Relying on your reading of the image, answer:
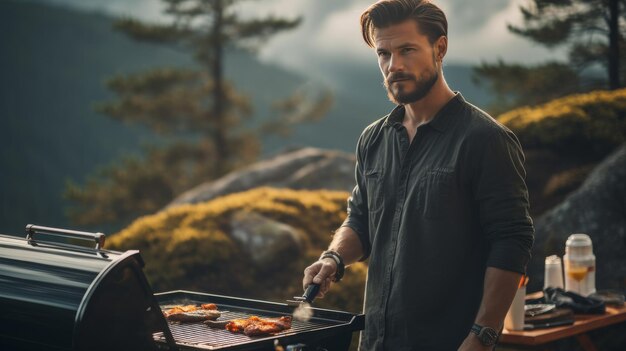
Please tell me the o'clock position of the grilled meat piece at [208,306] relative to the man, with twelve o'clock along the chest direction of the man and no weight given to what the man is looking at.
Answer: The grilled meat piece is roughly at 2 o'clock from the man.

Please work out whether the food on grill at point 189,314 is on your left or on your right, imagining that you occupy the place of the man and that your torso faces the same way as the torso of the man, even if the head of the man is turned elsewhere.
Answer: on your right

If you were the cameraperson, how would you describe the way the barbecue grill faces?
facing away from the viewer and to the right of the viewer

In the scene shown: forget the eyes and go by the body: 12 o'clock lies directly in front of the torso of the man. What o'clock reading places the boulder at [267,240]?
The boulder is roughly at 4 o'clock from the man.

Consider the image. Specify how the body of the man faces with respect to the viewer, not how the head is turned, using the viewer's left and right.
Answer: facing the viewer and to the left of the viewer

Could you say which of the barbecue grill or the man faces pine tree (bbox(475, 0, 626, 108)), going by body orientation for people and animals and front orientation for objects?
the barbecue grill

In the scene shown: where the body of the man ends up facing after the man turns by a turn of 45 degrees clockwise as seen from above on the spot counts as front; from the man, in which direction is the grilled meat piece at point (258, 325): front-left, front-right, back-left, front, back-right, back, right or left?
front

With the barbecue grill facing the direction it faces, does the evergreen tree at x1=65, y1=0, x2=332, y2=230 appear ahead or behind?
ahead

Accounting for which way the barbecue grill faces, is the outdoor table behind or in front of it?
in front

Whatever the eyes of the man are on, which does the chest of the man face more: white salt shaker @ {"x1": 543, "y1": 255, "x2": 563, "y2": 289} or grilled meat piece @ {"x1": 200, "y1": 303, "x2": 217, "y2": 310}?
the grilled meat piece

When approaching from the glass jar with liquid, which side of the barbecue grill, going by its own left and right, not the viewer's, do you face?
front

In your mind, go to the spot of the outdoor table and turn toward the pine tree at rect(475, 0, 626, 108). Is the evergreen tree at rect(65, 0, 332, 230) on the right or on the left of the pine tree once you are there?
left

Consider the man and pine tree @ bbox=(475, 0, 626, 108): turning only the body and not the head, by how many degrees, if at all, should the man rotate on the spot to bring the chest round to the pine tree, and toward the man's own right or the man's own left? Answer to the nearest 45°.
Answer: approximately 135° to the man's own right
